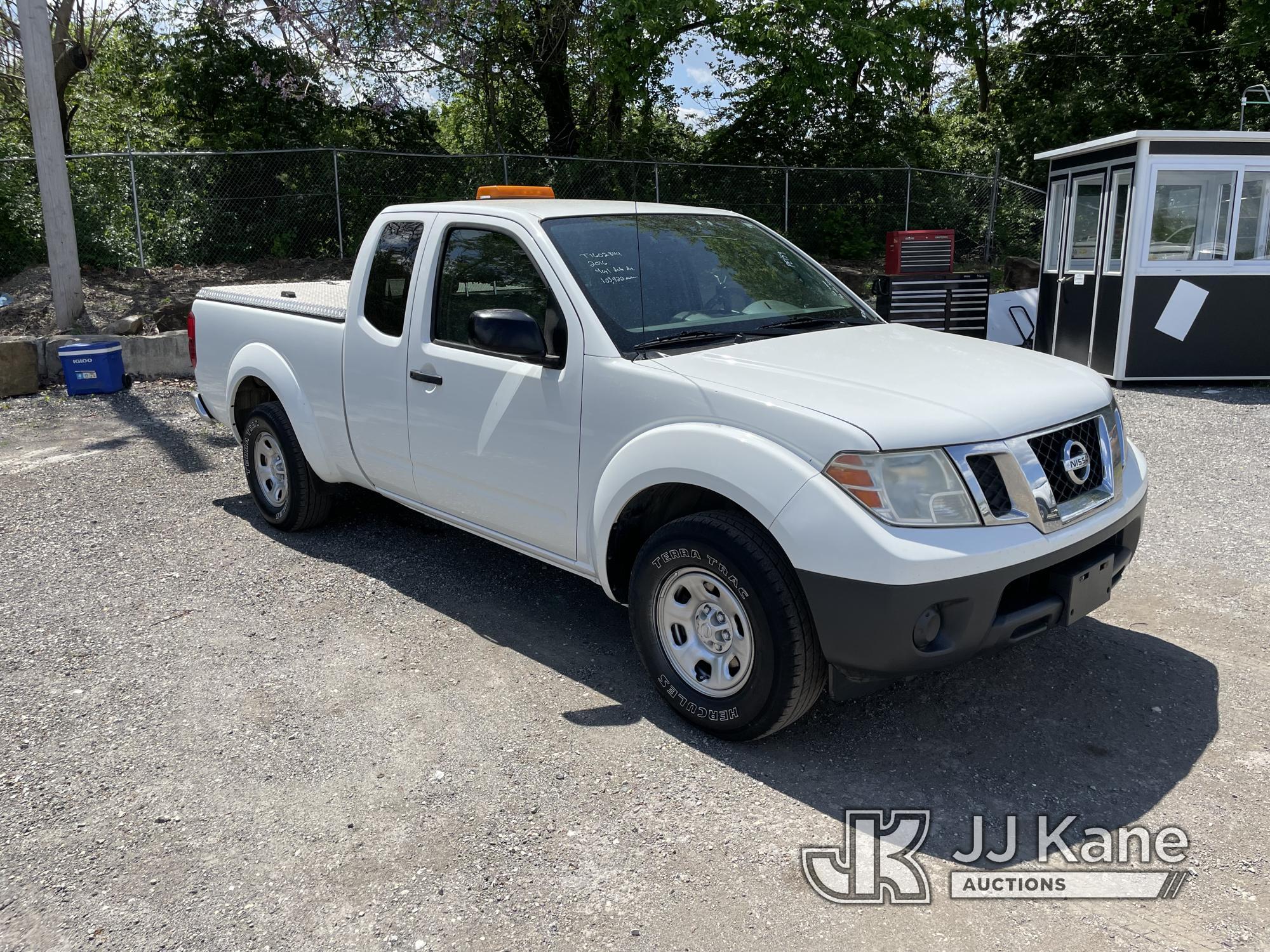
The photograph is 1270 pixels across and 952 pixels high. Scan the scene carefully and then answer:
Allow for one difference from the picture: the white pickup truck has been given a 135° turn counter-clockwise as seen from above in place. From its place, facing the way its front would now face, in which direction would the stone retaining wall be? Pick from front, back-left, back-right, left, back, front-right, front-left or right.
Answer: front-left

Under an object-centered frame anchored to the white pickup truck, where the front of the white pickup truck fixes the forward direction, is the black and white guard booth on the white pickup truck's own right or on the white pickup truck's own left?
on the white pickup truck's own left

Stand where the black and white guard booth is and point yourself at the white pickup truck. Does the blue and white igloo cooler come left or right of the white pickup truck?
right

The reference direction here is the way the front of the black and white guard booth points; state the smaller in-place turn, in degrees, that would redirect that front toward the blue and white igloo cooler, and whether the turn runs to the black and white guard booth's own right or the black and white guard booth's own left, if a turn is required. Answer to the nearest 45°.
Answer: approximately 45° to the black and white guard booth's own left

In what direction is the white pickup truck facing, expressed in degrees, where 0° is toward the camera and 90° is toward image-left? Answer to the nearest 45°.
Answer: approximately 315°

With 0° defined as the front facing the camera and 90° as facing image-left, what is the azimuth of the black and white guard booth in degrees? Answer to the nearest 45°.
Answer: approximately 90°

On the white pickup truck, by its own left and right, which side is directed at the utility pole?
back

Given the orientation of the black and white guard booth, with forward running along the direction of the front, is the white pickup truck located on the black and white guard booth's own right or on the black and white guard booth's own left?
on the black and white guard booth's own left

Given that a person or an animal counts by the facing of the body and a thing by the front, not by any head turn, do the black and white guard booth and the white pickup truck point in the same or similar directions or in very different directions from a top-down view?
very different directions

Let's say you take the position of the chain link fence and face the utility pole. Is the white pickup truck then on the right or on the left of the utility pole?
left

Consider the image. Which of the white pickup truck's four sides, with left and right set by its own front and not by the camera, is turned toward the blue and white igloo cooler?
back

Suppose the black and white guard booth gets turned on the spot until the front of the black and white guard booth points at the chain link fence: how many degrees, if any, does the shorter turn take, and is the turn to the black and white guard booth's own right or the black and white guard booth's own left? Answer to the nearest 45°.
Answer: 0° — it already faces it

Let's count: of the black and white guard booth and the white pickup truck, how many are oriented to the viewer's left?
1
